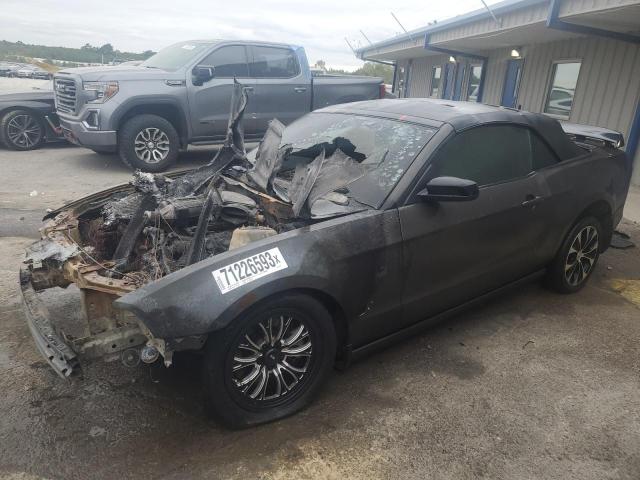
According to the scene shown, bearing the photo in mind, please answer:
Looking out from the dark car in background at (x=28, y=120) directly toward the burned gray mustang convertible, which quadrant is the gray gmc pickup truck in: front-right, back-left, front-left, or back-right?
front-left

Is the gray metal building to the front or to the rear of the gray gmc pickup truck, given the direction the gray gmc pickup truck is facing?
to the rear

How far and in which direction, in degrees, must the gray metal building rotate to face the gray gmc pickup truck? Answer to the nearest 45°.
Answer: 0° — it already faces it

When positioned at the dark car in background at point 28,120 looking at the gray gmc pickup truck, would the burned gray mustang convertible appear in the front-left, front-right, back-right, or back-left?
front-right

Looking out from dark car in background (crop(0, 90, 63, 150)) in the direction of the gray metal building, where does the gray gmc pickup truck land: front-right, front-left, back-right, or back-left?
front-right

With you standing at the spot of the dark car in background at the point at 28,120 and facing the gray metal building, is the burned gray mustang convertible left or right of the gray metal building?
right

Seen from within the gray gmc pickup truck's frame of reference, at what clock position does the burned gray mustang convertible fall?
The burned gray mustang convertible is roughly at 10 o'clock from the gray gmc pickup truck.

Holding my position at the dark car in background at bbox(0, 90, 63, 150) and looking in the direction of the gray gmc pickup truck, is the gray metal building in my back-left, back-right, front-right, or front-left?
front-left

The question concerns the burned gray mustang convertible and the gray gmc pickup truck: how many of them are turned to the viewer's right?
0

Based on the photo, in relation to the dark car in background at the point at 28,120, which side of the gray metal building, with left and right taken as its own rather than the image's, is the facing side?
front

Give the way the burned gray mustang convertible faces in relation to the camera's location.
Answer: facing the viewer and to the left of the viewer

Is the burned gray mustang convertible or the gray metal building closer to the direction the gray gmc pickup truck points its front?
the burned gray mustang convertible

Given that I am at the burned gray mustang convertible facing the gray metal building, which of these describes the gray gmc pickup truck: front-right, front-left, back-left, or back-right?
front-left

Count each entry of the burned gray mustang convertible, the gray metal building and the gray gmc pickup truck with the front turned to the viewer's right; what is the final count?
0
